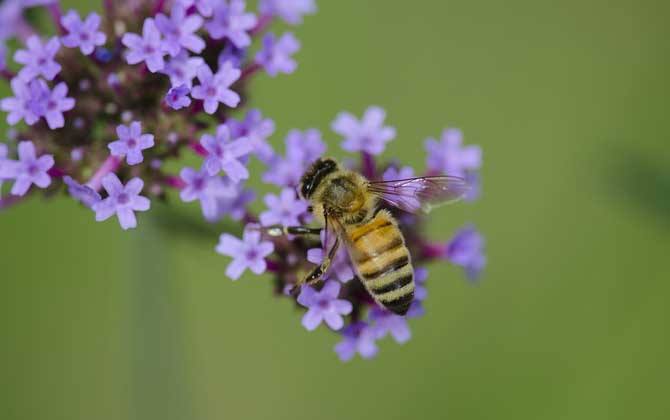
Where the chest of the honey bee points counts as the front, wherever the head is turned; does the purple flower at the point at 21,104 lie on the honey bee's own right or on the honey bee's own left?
on the honey bee's own left

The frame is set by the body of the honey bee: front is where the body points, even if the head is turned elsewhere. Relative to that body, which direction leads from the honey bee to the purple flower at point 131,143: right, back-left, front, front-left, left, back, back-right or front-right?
front-left

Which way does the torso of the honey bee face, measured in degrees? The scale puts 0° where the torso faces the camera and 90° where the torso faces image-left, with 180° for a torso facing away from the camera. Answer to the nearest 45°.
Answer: approximately 135°

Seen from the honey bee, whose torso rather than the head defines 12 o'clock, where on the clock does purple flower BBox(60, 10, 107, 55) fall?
The purple flower is roughly at 10 o'clock from the honey bee.
